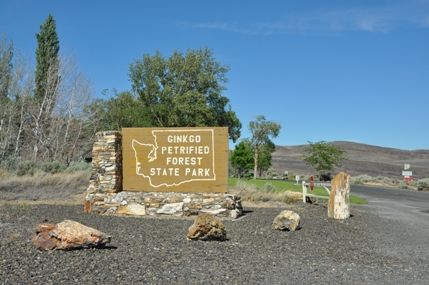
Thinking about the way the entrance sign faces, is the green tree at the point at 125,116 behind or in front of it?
behind

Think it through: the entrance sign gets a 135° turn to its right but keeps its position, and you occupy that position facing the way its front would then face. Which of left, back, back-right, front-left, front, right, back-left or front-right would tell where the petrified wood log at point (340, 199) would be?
back-right

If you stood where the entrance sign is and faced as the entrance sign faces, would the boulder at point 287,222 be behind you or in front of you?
in front

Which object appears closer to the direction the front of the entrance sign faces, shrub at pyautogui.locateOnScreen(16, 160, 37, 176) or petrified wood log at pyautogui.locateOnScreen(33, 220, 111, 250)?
the petrified wood log

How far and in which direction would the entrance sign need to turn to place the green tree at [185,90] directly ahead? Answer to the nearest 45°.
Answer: approximately 180°

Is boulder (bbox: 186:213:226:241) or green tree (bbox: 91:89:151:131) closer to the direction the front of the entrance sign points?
the boulder

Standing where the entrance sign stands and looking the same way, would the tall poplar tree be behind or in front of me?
behind

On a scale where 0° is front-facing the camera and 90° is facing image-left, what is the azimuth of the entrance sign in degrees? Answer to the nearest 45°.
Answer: approximately 0°

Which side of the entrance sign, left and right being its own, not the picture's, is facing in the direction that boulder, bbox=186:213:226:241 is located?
front

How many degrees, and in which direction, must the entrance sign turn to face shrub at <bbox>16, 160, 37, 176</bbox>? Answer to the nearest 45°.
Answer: approximately 135° to its right

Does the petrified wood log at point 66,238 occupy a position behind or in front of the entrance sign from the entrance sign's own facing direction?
in front

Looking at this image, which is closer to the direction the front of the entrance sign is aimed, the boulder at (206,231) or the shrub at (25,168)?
the boulder
